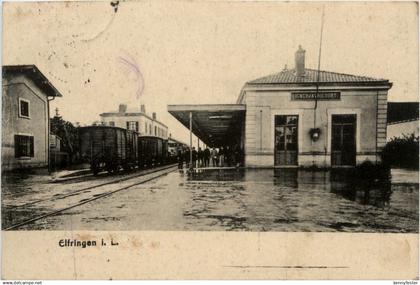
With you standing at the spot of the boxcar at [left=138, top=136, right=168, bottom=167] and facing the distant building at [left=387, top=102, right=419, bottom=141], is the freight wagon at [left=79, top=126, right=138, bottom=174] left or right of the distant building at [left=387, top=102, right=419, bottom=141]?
right

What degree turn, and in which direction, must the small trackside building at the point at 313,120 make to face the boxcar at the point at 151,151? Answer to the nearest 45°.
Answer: approximately 135° to its right

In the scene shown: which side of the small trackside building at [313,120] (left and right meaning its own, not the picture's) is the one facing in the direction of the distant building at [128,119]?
back

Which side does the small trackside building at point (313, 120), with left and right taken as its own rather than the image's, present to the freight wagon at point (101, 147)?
right

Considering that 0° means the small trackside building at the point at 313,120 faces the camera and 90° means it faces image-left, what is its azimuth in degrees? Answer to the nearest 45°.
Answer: approximately 0°
